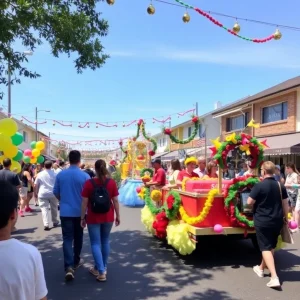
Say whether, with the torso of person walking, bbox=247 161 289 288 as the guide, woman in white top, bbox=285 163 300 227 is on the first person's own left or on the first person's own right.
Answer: on the first person's own right

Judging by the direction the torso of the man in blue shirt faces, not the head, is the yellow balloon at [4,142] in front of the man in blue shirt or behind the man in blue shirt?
in front

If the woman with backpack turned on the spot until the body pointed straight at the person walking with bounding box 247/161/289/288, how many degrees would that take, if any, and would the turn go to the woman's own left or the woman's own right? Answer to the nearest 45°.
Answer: approximately 90° to the woman's own right

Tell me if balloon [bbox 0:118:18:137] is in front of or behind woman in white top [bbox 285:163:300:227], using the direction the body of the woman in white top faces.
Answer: in front

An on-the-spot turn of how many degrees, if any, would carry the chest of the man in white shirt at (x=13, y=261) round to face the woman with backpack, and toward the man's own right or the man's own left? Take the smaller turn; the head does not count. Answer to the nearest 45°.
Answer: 0° — they already face them

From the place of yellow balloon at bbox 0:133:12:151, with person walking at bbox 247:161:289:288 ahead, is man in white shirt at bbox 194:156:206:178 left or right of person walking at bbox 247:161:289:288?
left

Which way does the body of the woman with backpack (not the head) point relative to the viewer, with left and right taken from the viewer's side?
facing away from the viewer

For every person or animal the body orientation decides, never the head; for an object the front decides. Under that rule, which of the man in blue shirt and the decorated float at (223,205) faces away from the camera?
the man in blue shirt

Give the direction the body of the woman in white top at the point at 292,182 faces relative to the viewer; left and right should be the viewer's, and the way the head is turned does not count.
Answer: facing the viewer and to the left of the viewer

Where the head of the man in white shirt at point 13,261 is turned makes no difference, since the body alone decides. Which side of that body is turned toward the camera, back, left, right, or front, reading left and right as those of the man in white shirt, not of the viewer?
back

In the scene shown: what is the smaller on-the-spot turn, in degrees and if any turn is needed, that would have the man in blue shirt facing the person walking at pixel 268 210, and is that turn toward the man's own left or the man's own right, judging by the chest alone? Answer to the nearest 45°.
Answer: approximately 90° to the man's own right

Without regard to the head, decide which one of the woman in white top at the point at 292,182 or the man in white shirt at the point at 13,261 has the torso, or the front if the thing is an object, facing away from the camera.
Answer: the man in white shirt

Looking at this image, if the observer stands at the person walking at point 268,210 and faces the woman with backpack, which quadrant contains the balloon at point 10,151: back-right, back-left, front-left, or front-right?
front-right
